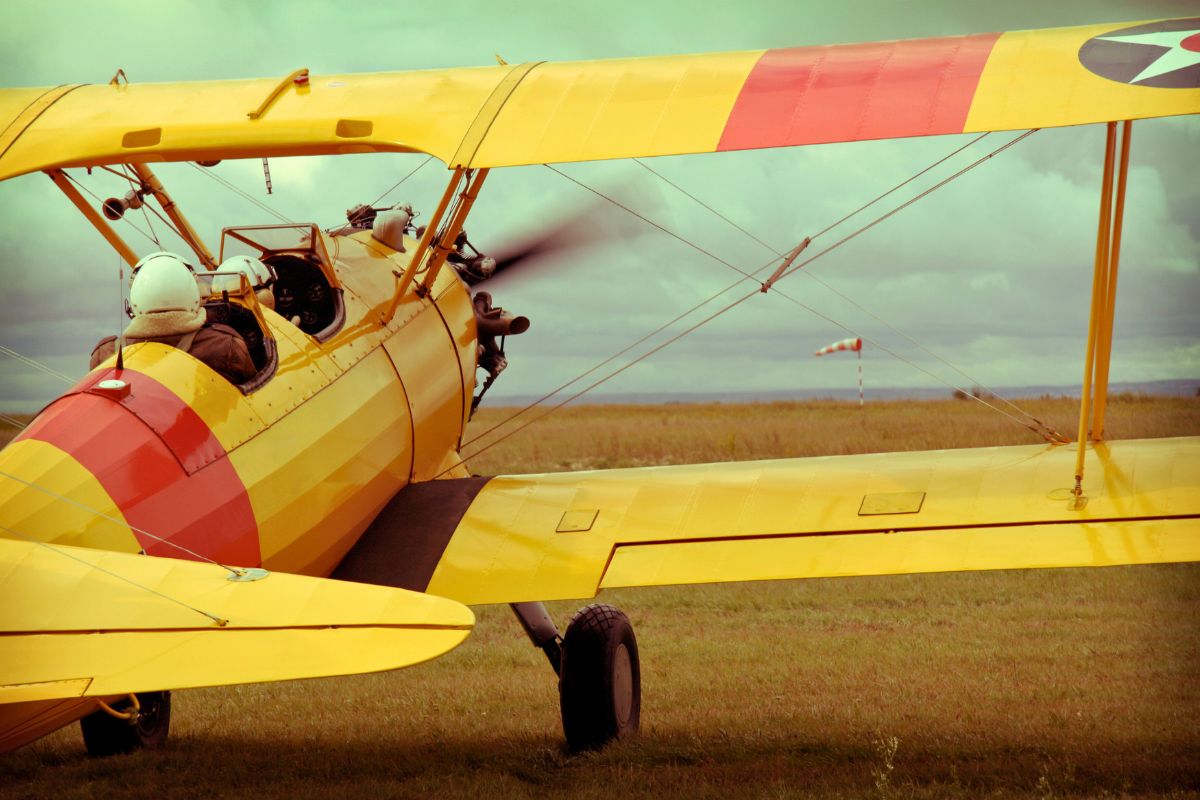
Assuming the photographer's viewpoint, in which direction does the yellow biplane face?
facing away from the viewer and to the right of the viewer

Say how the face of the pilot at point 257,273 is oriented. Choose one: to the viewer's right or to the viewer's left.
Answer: to the viewer's right
